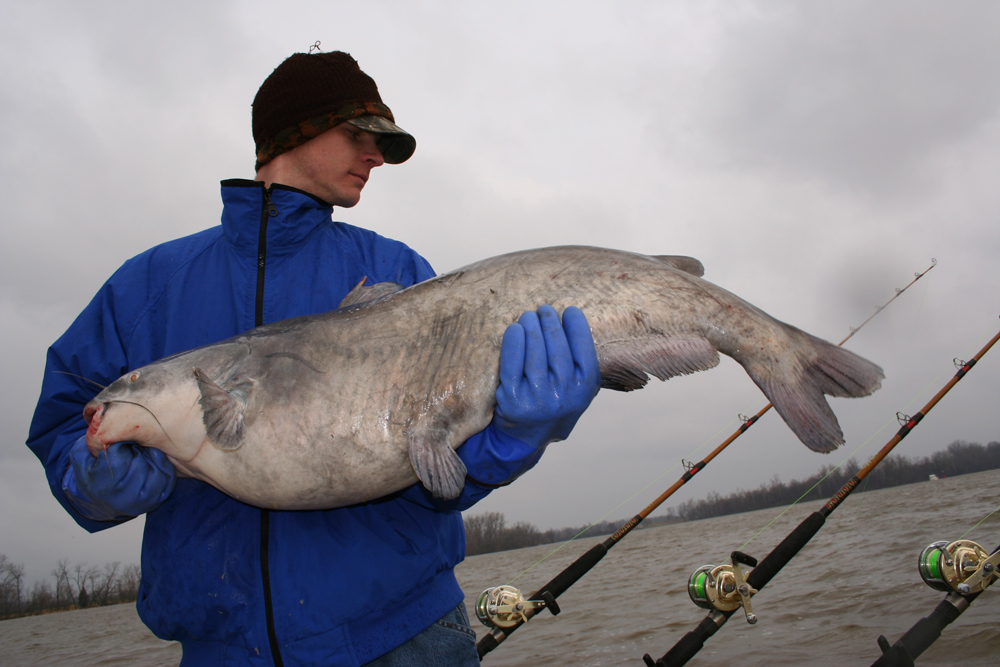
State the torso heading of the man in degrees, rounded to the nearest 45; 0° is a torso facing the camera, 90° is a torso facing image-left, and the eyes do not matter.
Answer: approximately 0°

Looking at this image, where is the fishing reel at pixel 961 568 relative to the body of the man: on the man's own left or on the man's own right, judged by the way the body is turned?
on the man's own left
